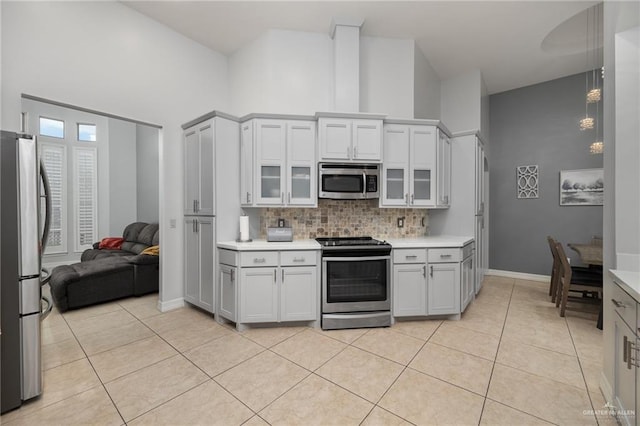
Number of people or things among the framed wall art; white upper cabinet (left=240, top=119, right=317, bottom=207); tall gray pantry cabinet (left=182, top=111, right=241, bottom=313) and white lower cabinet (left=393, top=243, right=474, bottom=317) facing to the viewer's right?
0

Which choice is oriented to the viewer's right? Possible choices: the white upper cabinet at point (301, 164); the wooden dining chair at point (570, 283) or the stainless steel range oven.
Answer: the wooden dining chair

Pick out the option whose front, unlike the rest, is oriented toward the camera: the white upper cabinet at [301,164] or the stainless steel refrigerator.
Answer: the white upper cabinet

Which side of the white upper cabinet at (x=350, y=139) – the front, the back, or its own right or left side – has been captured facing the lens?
front

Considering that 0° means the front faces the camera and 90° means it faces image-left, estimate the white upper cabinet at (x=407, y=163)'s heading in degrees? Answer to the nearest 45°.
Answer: approximately 0°

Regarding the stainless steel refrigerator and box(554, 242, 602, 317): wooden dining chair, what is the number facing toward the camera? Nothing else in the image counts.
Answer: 0

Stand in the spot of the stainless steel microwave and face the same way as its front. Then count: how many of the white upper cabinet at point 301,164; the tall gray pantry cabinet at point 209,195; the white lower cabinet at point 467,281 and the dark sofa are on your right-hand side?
3

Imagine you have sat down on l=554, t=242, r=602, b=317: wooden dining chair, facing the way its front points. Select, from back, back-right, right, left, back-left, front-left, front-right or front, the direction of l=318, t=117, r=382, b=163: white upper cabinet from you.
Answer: back-right

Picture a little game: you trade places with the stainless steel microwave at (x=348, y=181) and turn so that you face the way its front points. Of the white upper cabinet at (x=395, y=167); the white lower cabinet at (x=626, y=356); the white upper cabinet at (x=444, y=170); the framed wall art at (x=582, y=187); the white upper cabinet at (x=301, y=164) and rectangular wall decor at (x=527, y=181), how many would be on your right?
1

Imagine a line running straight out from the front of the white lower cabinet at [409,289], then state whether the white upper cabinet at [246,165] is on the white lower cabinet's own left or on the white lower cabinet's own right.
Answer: on the white lower cabinet's own right

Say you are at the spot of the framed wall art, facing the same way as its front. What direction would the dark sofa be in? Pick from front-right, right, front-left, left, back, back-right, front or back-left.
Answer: front-right

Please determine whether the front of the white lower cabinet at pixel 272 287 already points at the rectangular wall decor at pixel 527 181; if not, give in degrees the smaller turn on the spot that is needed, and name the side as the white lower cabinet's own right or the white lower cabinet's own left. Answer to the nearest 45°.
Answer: approximately 90° to the white lower cabinet's own left

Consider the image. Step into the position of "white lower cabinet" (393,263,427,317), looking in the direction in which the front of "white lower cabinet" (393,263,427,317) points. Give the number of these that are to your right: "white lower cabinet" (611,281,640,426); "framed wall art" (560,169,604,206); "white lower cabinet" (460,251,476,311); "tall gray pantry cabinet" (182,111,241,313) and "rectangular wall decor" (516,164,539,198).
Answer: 1
